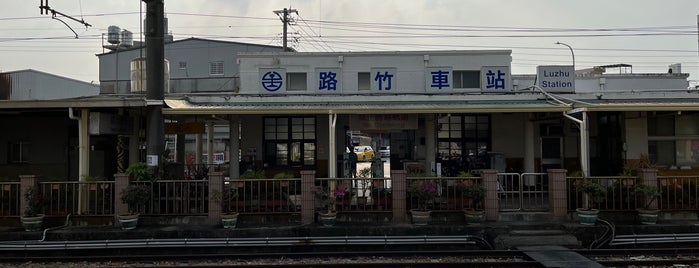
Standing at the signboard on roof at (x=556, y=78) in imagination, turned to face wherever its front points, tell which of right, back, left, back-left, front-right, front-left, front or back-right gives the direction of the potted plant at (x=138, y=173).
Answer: front-right

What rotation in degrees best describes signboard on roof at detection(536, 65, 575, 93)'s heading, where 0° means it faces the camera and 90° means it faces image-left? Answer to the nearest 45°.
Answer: approximately 0°

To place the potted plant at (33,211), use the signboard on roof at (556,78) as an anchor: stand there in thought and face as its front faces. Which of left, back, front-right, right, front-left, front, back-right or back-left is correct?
front-right

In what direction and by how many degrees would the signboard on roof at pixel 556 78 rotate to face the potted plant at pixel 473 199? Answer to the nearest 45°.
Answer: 0° — it already faces it

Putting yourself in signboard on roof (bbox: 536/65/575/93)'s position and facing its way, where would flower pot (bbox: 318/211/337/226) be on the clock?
The flower pot is roughly at 1 o'clock from the signboard on roof.

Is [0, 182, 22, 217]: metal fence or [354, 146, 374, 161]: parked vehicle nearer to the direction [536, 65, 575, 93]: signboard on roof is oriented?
the metal fence

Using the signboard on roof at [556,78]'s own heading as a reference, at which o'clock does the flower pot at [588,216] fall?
The flower pot is roughly at 12 o'clock from the signboard on roof.

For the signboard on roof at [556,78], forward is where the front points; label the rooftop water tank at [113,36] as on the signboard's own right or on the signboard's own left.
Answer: on the signboard's own right

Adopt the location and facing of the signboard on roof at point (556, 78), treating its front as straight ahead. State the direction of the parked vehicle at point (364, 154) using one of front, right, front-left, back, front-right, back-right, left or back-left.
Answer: back-right

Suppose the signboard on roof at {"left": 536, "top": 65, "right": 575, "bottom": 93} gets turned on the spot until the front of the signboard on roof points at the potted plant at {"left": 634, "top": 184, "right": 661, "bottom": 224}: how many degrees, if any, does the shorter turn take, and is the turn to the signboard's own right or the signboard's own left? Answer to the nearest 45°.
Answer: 0° — it already faces it

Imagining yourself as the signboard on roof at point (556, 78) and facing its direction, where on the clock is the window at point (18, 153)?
The window is roughly at 2 o'clock from the signboard on roof.
